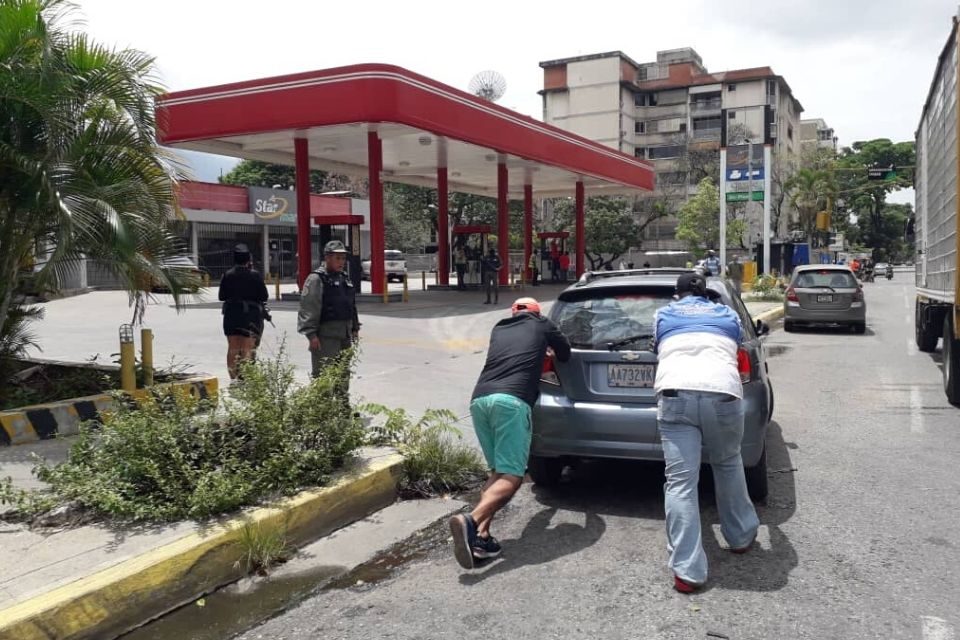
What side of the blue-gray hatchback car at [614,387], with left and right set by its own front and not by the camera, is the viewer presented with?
back

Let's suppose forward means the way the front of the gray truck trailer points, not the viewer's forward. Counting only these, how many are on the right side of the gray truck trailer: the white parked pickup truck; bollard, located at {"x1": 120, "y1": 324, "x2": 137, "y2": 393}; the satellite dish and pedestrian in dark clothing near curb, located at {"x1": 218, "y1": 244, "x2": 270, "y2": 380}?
0

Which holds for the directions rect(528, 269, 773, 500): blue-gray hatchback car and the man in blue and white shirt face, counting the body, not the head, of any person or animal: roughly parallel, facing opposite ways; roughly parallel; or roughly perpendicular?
roughly parallel

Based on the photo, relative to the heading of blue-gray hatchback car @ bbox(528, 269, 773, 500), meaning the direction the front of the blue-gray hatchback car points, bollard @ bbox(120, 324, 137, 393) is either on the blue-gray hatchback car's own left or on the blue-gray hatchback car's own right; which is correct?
on the blue-gray hatchback car's own left

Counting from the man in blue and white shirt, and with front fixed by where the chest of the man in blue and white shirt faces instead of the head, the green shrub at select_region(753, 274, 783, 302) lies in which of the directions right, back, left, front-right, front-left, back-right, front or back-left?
front

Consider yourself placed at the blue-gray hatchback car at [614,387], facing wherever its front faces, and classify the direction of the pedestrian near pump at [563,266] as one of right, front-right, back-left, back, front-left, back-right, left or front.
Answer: front

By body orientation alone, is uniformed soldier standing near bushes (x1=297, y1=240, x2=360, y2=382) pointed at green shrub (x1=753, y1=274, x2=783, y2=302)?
no

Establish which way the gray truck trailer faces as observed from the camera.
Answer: facing away from the viewer

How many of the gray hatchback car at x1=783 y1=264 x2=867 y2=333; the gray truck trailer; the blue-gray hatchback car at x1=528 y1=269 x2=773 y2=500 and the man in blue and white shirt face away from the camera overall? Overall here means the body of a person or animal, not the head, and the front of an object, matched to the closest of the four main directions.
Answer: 4

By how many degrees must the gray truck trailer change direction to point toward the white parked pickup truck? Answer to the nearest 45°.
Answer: approximately 45° to its left

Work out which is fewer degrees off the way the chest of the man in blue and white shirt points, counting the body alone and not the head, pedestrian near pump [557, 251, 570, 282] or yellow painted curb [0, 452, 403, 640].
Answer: the pedestrian near pump

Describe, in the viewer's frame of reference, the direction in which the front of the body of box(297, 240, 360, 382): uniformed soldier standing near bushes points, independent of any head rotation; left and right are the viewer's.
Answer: facing the viewer and to the right of the viewer

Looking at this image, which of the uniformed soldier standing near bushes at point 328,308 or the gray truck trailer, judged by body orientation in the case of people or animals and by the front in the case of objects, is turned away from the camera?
the gray truck trailer

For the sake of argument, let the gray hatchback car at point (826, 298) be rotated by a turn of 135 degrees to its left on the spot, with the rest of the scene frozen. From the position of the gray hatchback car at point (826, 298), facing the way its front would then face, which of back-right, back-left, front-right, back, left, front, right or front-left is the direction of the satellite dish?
right

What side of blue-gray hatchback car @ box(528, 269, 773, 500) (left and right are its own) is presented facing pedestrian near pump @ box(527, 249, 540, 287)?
front

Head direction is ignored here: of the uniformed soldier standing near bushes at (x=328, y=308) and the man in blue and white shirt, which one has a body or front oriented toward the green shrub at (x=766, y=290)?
the man in blue and white shirt

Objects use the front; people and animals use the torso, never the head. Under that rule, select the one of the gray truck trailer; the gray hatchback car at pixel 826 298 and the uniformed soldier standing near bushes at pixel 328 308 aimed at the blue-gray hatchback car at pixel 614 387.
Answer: the uniformed soldier standing near bushes

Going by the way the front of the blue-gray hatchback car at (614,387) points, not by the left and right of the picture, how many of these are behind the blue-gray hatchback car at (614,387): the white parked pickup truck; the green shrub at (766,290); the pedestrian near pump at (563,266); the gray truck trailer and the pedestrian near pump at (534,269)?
0

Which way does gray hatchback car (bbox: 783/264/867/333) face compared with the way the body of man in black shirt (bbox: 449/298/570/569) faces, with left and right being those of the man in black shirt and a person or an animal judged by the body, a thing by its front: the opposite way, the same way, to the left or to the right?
the same way

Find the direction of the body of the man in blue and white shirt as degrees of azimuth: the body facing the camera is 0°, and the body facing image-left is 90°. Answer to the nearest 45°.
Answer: approximately 180°

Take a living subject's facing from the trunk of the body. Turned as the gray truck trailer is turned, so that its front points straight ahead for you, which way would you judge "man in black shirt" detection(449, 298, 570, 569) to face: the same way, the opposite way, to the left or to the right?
the same way

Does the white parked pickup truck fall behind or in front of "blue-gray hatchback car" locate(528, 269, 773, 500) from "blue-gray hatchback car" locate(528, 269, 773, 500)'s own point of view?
in front
